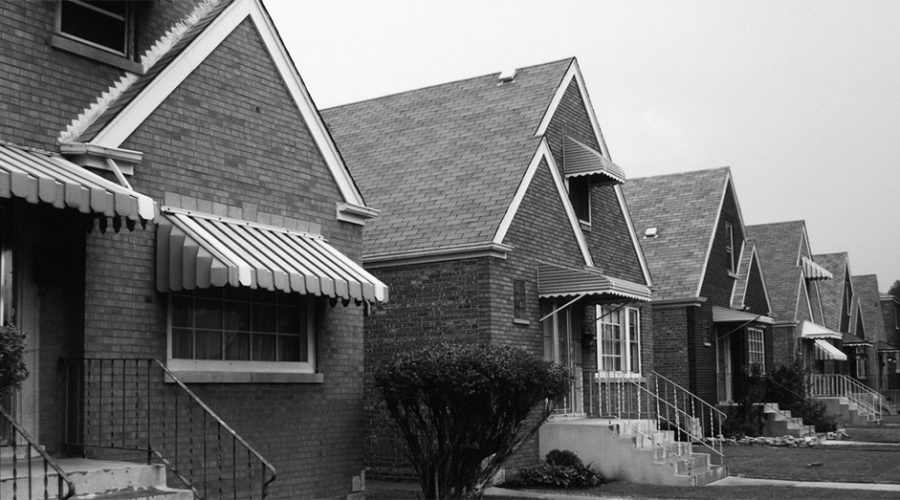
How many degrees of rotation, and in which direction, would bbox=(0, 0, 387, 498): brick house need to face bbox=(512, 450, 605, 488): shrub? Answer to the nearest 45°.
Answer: approximately 90° to its left

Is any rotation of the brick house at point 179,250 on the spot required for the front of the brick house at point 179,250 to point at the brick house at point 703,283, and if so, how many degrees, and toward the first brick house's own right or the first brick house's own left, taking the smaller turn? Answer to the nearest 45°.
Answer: approximately 90° to the first brick house's own left

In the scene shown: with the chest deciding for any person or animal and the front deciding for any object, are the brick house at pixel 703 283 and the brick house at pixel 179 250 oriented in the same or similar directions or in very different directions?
same or similar directions

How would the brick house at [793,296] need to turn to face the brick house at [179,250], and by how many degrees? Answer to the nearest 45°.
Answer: approximately 45° to its right

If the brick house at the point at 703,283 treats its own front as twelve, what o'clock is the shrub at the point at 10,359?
The shrub is roughly at 2 o'clock from the brick house.

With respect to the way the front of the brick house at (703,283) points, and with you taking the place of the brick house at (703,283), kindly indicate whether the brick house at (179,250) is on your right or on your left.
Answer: on your right

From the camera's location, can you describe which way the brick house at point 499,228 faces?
facing the viewer and to the right of the viewer

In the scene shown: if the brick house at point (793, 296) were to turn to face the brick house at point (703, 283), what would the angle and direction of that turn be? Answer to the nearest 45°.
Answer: approximately 45° to its right

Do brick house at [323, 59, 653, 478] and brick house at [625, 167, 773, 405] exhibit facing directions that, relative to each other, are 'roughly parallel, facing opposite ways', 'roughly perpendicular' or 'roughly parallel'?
roughly parallel
